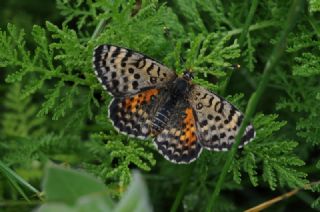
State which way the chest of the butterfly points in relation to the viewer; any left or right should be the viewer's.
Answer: facing away from the viewer and to the right of the viewer

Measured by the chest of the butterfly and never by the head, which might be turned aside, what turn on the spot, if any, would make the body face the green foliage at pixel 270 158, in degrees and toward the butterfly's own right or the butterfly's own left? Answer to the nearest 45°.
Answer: approximately 45° to the butterfly's own right
